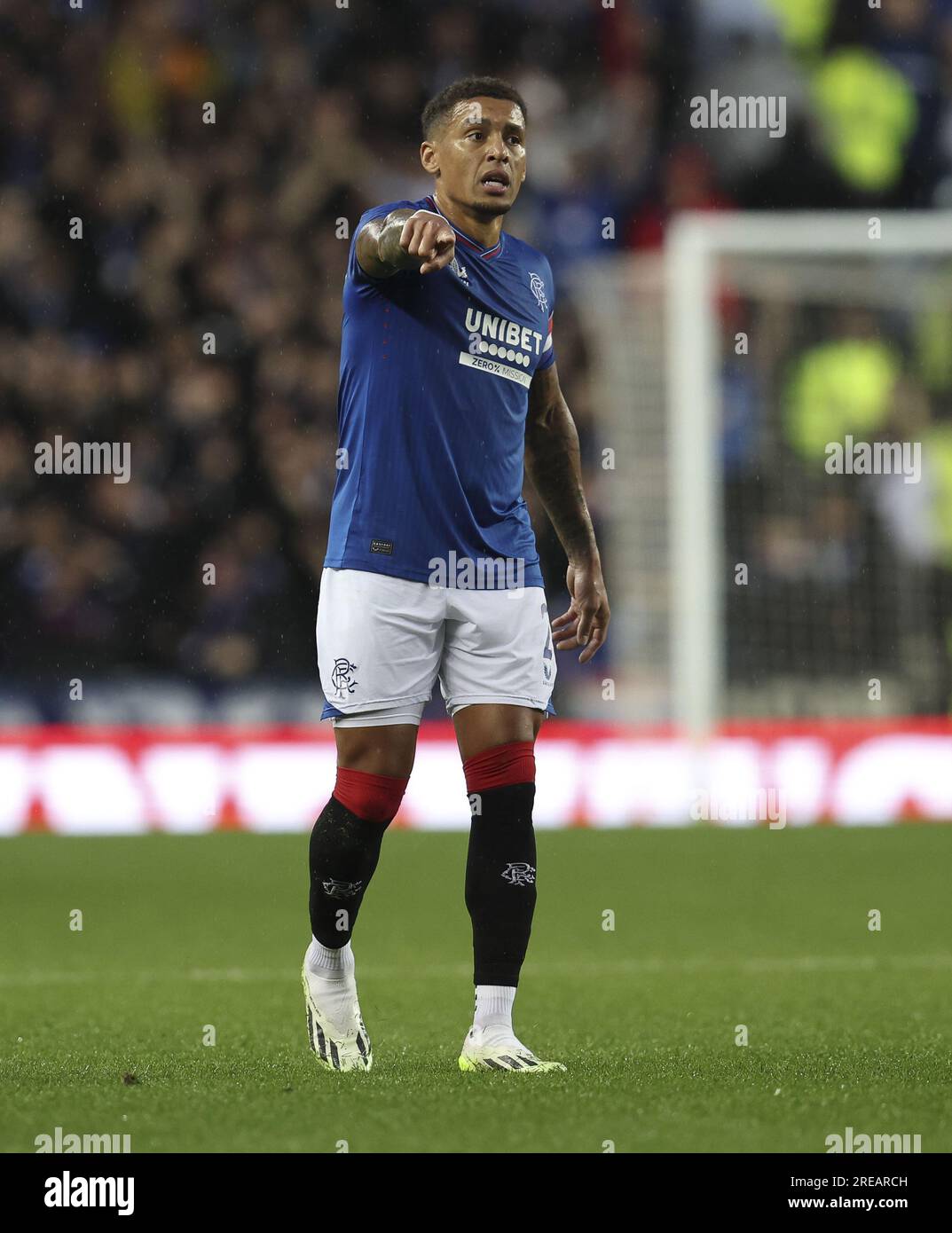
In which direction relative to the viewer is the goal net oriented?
toward the camera

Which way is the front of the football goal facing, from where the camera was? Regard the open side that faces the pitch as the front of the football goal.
facing the viewer
